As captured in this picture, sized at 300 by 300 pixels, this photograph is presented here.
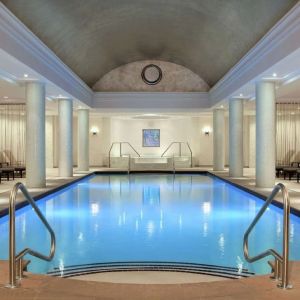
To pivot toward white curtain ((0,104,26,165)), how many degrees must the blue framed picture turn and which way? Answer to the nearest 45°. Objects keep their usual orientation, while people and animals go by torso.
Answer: approximately 45° to its right

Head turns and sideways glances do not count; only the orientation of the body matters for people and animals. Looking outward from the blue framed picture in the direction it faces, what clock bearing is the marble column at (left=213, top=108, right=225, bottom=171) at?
The marble column is roughly at 11 o'clock from the blue framed picture.

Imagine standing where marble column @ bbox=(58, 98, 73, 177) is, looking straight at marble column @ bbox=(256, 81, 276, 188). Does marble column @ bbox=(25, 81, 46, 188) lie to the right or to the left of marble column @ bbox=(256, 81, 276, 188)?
right

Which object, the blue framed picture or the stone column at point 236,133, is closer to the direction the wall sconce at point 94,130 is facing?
the stone column

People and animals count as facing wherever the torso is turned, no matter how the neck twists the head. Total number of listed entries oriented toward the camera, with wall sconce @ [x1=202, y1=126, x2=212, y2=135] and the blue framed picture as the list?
2

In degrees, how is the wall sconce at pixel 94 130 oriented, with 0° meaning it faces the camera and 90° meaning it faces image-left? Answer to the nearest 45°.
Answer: approximately 0°
